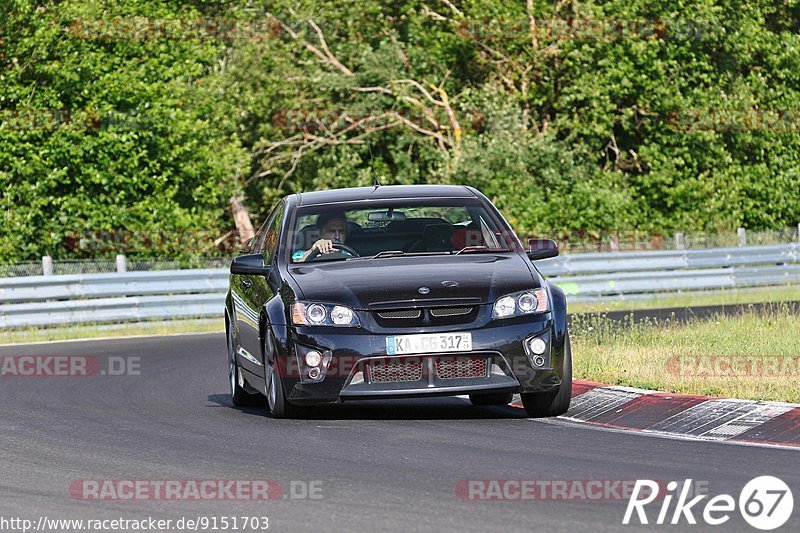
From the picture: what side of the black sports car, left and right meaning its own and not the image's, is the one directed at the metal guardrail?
back

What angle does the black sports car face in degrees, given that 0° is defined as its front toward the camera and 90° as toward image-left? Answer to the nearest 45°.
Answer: approximately 0°
